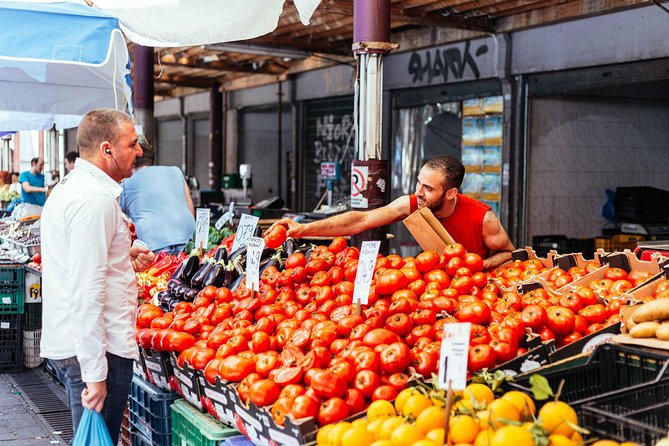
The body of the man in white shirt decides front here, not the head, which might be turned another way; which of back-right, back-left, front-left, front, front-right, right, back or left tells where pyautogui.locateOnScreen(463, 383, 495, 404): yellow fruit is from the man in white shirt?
front-right

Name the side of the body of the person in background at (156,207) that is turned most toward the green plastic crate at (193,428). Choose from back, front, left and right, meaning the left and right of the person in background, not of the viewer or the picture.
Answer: back

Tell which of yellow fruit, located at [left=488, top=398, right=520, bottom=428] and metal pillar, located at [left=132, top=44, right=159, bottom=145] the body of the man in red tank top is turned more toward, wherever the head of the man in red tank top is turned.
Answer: the yellow fruit

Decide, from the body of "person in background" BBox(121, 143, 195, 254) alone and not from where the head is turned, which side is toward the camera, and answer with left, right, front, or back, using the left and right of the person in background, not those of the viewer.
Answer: back

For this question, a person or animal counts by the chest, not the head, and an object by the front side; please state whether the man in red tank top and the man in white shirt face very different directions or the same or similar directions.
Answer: very different directions

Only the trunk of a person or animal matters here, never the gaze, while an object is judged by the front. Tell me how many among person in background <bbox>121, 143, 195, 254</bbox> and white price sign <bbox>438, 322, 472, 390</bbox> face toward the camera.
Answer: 1

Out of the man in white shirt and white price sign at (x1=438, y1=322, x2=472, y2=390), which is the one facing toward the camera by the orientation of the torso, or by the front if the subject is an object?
the white price sign

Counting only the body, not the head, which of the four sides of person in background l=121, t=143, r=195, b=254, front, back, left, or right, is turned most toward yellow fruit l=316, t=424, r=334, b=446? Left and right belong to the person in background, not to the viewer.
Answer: back

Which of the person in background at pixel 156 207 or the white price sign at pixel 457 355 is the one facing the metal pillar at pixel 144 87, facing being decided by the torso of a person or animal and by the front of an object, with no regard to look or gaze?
the person in background

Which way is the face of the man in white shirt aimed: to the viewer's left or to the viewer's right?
to the viewer's right

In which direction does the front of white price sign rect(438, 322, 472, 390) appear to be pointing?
toward the camera

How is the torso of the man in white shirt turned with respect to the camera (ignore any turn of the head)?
to the viewer's right

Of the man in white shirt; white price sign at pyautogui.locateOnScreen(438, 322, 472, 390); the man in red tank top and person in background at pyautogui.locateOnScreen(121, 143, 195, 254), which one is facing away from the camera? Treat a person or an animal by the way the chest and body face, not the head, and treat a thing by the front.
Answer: the person in background
